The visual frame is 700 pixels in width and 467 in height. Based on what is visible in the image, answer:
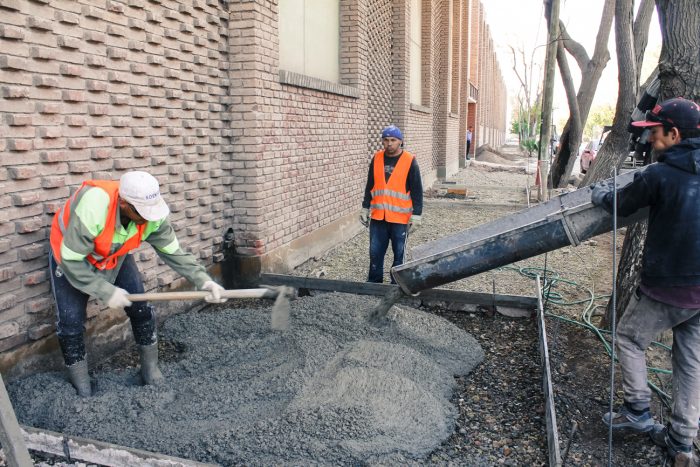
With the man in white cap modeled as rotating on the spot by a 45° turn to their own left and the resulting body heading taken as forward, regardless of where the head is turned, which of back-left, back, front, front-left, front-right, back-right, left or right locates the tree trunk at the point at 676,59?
front

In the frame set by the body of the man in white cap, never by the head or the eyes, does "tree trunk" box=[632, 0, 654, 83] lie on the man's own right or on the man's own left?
on the man's own left

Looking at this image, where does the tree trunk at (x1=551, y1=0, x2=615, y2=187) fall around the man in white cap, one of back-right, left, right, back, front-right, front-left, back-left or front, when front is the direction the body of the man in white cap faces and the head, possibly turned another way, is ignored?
left

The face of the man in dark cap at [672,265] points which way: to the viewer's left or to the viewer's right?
to the viewer's left

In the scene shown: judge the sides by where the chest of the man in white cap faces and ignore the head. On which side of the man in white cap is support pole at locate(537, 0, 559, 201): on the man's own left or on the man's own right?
on the man's own left

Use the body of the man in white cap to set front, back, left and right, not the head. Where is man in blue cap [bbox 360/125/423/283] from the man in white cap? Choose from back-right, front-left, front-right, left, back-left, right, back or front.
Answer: left

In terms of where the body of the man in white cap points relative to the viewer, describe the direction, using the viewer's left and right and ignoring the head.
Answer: facing the viewer and to the right of the viewer
